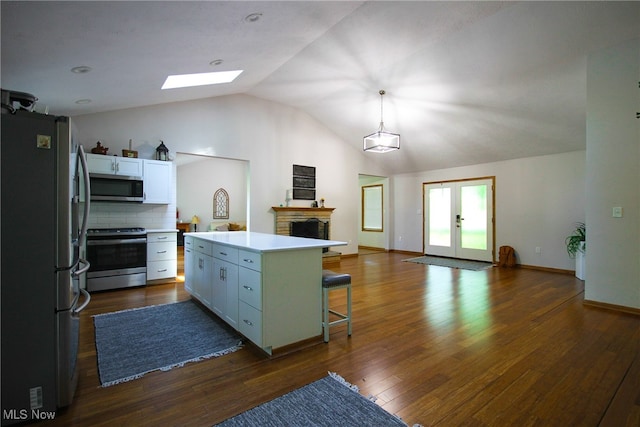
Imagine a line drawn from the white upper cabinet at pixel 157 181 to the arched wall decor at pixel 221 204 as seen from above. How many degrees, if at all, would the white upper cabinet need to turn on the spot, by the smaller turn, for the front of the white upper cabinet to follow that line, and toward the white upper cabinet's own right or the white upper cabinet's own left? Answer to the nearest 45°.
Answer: approximately 180°

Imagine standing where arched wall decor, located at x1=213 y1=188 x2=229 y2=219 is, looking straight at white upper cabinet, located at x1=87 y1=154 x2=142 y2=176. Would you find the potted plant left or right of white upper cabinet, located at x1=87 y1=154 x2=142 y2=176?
left

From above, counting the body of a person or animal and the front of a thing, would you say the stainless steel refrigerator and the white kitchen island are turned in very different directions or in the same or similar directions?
very different directions

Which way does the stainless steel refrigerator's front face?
to the viewer's right

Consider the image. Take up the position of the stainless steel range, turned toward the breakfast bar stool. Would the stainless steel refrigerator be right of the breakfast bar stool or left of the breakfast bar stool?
right

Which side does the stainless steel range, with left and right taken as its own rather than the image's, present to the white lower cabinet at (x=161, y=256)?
left

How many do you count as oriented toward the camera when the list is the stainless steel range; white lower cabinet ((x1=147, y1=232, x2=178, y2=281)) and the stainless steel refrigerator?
2
